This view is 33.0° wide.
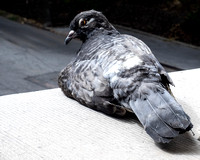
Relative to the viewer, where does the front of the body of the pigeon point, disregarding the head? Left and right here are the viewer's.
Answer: facing away from the viewer and to the left of the viewer
